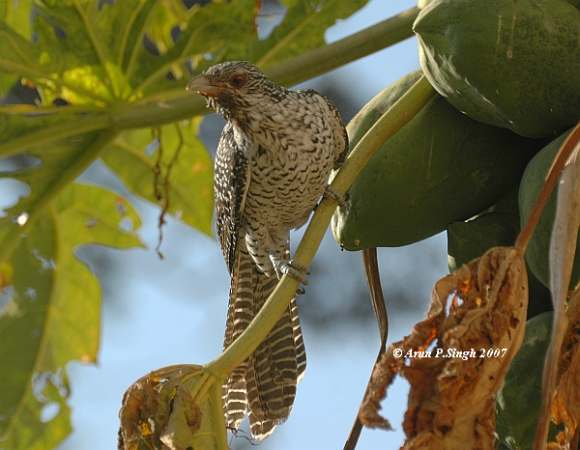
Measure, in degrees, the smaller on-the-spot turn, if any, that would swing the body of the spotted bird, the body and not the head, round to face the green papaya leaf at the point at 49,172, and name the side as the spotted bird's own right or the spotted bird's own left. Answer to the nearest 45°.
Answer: approximately 135° to the spotted bird's own right

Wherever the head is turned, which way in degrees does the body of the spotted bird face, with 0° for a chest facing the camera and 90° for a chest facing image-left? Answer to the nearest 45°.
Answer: approximately 315°

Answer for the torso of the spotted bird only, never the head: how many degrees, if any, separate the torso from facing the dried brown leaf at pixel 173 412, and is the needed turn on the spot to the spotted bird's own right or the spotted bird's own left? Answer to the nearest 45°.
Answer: approximately 45° to the spotted bird's own right
